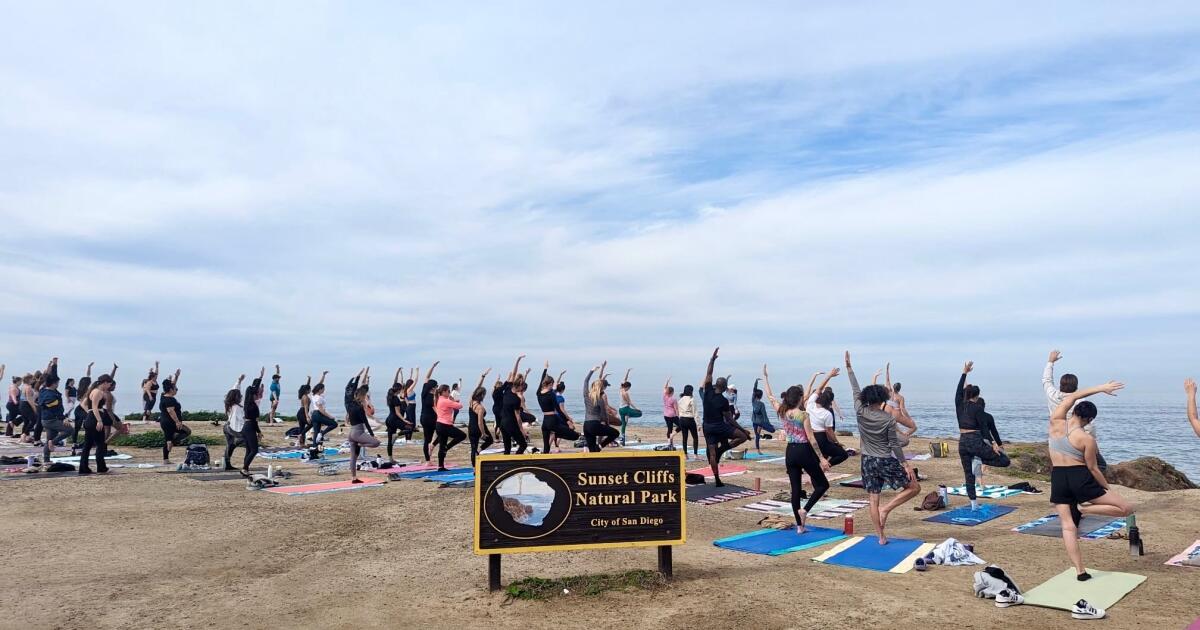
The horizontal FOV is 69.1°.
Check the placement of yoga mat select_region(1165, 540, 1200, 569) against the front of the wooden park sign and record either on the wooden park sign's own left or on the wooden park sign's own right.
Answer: on the wooden park sign's own left

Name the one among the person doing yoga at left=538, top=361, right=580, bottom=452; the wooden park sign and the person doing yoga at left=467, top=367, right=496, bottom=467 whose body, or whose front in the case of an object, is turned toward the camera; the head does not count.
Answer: the wooden park sign

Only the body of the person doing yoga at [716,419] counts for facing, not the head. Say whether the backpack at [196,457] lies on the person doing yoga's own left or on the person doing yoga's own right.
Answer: on the person doing yoga's own left

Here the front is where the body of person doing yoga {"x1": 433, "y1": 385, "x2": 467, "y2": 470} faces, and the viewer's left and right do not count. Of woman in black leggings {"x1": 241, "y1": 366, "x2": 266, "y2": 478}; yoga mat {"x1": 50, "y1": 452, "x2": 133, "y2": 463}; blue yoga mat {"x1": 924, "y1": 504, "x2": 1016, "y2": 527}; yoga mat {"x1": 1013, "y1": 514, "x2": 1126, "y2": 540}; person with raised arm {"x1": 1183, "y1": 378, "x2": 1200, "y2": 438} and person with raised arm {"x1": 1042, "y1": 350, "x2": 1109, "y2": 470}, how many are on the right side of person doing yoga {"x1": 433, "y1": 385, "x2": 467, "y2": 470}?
4

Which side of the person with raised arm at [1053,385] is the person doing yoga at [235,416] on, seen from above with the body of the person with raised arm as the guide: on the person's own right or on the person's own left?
on the person's own left

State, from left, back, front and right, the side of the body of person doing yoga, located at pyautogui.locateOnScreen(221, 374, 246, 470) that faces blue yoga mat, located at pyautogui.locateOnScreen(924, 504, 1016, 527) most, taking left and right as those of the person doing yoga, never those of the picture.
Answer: right

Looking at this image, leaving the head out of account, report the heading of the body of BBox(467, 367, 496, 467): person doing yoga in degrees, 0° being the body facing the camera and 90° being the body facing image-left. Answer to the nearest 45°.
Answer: approximately 225°

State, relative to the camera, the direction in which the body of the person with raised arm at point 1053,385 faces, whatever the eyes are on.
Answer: away from the camera

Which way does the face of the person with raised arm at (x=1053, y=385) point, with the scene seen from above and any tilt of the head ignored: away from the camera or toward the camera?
away from the camera

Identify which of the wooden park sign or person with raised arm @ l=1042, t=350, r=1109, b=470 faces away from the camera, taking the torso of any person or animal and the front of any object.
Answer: the person with raised arm

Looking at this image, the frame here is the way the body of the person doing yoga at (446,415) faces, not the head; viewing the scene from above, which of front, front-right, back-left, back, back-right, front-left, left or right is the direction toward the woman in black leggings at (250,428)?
back-left

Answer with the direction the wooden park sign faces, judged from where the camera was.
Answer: facing the viewer

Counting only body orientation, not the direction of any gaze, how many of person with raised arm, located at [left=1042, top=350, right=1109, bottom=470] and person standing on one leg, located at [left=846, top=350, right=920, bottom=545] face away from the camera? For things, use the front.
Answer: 2
